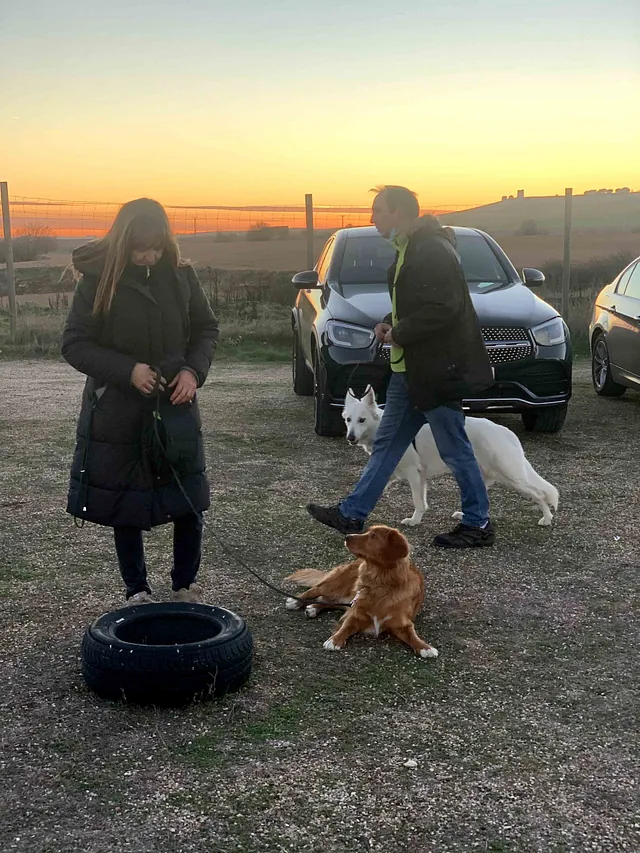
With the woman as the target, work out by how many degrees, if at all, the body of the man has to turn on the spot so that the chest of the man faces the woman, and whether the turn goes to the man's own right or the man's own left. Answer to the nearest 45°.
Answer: approximately 45° to the man's own left

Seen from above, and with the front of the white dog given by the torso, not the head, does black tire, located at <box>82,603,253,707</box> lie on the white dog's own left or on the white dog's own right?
on the white dog's own left

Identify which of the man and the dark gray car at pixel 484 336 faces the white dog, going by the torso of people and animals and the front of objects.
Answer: the dark gray car

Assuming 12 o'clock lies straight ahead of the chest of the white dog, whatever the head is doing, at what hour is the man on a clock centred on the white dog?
The man is roughly at 10 o'clock from the white dog.

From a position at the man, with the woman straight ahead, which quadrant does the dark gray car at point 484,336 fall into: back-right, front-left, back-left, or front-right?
back-right

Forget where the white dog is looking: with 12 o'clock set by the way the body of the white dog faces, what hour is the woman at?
The woman is roughly at 10 o'clock from the white dog.

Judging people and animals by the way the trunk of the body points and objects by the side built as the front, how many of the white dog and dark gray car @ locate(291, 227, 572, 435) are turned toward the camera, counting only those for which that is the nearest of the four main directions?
1

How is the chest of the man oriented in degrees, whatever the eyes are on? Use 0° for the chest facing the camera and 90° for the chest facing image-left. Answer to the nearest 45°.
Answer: approximately 90°

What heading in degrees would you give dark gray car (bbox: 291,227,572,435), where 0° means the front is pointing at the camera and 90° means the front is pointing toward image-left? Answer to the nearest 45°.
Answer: approximately 0°

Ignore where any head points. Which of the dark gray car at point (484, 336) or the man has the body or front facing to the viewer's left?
the man

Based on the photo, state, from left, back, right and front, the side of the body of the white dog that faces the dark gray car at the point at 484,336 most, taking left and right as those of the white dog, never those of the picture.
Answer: right

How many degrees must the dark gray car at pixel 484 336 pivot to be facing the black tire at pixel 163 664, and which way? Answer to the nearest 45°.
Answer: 0° — it already faces it

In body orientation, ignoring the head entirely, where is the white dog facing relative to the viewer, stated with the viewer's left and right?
facing to the left of the viewer
